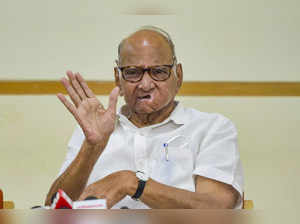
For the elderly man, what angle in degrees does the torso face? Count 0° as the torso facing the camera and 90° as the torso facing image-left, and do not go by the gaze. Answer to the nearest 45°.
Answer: approximately 0°
